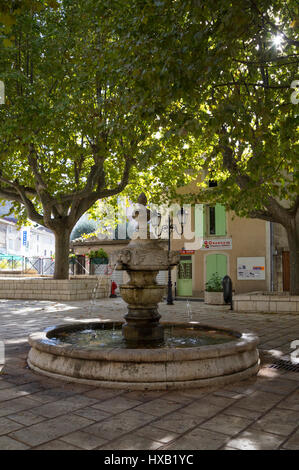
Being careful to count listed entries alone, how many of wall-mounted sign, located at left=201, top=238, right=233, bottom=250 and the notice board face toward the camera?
2

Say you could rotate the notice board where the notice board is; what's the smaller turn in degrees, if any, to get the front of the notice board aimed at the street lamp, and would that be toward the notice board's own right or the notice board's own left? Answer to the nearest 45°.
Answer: approximately 45° to the notice board's own right

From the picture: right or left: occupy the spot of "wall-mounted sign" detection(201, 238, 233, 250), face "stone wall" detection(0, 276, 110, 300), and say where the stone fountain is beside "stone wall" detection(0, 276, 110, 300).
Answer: left

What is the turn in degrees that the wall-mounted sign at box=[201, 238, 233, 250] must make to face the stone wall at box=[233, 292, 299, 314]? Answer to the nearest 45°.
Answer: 0° — it already faces it

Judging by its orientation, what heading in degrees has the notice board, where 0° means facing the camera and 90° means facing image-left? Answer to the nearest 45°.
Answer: approximately 0°

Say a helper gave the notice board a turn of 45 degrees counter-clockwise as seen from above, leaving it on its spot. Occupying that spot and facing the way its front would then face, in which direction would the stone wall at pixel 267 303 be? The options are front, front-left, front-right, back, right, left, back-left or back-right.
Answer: front-right

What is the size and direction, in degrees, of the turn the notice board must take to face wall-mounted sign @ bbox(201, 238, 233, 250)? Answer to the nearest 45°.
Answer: approximately 135° to its right

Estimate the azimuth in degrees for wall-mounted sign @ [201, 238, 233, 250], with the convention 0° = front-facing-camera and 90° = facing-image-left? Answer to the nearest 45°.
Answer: approximately 0°

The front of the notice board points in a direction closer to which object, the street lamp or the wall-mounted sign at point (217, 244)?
the street lamp
